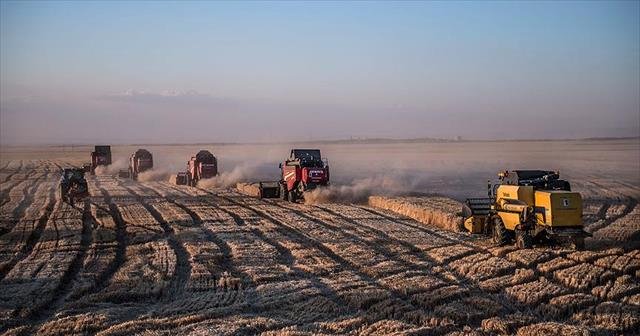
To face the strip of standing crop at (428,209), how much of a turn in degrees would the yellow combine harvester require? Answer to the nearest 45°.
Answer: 0° — it already faces it

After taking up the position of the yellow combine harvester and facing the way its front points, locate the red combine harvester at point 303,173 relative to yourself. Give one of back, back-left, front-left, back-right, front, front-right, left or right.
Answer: front

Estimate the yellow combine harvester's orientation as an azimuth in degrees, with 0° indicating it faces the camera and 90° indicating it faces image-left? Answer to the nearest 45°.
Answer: approximately 135°

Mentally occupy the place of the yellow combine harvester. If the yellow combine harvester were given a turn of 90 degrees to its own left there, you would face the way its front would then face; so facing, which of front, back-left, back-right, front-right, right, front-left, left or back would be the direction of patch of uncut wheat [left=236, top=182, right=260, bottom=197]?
right

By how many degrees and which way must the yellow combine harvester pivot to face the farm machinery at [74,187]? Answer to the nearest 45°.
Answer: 0° — it already faces it

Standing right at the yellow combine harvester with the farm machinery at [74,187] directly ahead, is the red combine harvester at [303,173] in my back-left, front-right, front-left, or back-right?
front-right
